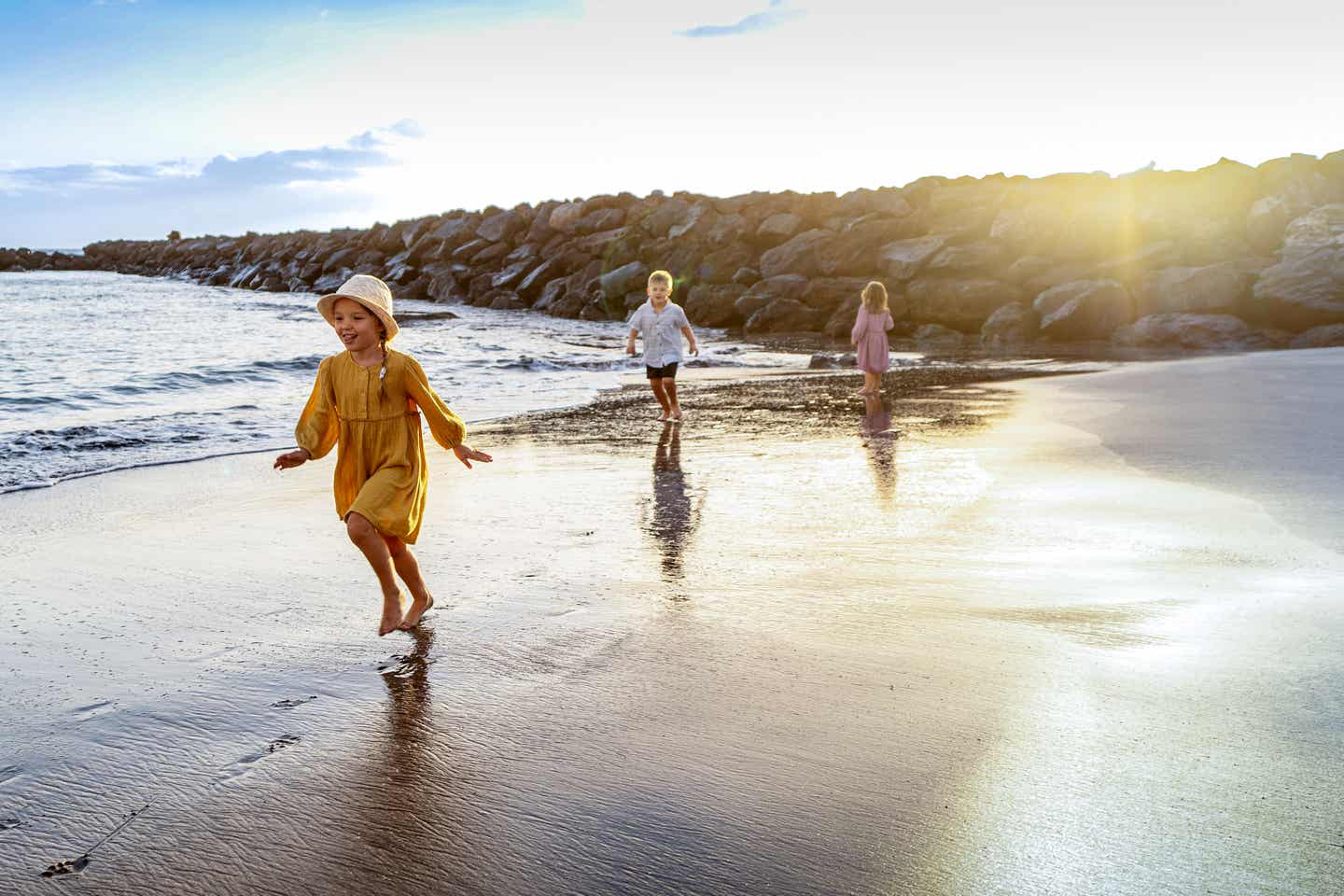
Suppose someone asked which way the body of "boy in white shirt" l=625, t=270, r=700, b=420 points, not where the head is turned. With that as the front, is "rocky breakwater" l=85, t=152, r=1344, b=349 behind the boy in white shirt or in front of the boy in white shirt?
behind

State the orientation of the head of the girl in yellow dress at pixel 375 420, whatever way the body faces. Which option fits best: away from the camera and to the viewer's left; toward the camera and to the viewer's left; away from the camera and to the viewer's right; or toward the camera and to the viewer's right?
toward the camera and to the viewer's left

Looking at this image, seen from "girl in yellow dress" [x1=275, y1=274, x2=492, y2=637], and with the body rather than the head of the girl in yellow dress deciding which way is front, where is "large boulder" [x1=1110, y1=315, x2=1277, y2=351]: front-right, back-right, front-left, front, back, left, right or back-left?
back

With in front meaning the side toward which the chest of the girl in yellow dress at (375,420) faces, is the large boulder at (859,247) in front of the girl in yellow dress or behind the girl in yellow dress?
behind

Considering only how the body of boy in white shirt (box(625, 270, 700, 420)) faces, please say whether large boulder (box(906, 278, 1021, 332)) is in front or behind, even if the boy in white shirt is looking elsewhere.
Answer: behind

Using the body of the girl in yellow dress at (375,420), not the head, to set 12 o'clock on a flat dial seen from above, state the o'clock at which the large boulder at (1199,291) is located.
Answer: The large boulder is roughly at 6 o'clock from the girl in yellow dress.

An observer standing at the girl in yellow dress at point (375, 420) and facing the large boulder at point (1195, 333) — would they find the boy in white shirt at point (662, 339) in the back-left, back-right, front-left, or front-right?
front-left

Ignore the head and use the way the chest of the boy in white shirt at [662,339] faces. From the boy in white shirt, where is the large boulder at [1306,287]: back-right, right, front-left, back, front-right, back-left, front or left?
back-left

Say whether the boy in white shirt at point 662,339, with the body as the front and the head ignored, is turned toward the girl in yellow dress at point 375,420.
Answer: yes

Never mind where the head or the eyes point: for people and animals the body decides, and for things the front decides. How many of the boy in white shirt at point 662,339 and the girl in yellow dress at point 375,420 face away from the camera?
0

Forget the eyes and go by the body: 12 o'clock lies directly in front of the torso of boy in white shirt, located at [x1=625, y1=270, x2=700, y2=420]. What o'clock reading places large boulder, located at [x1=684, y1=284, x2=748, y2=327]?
The large boulder is roughly at 6 o'clock from the boy in white shirt.

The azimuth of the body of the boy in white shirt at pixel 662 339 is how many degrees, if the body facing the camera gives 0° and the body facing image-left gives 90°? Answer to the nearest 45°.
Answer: approximately 0°

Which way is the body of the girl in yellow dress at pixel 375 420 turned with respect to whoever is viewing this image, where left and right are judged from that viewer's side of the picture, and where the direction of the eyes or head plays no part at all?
facing the viewer and to the left of the viewer

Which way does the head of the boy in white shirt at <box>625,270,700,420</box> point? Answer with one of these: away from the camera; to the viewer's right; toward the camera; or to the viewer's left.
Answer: toward the camera

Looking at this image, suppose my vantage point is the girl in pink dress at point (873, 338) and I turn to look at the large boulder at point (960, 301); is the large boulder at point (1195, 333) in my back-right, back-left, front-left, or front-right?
front-right
